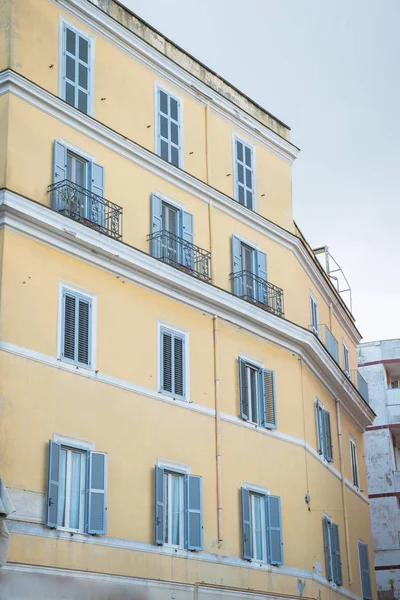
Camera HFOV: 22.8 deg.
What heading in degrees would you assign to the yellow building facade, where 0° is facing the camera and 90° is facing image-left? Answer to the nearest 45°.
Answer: approximately 315°

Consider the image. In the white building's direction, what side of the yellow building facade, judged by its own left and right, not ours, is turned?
left
